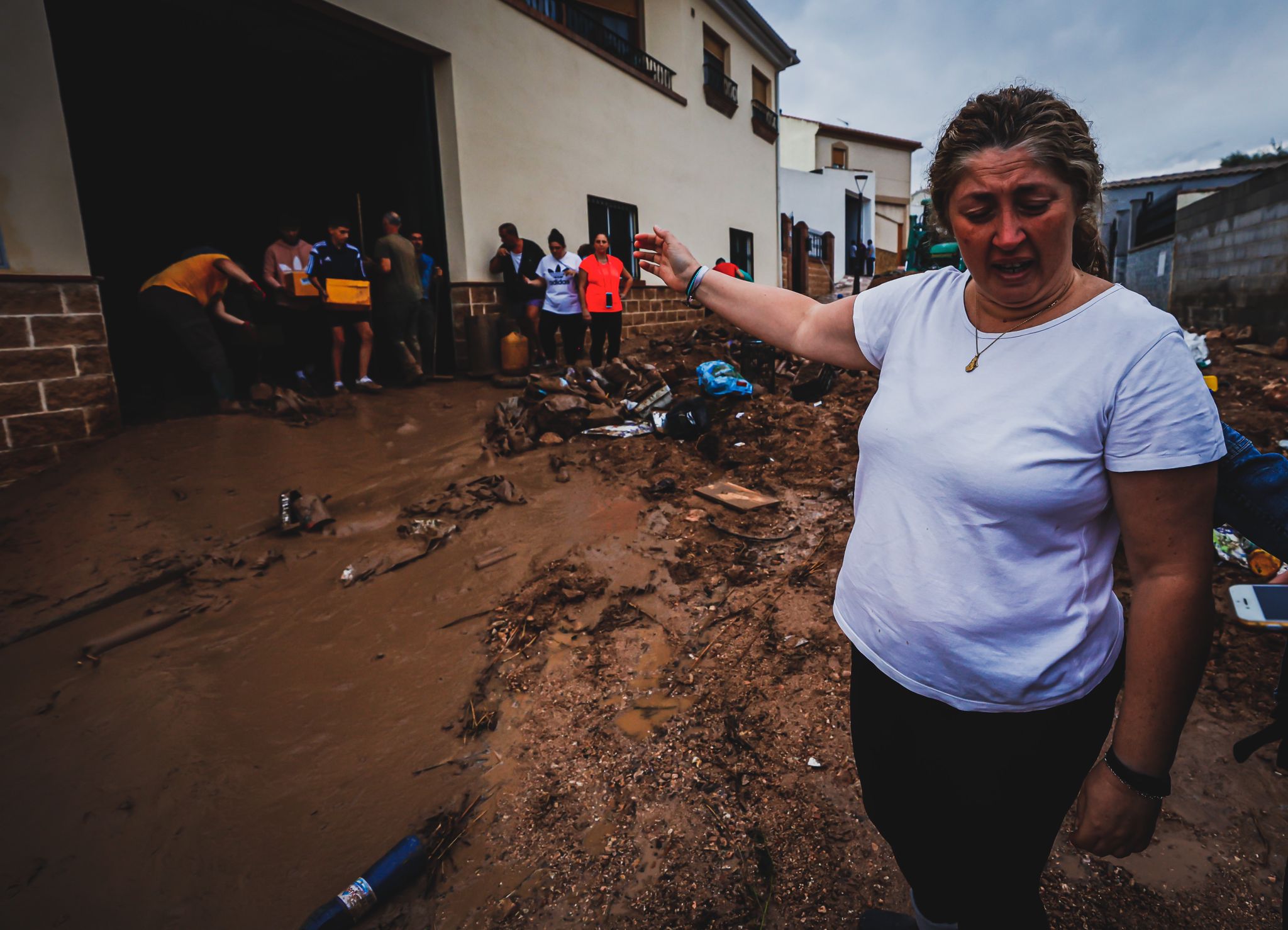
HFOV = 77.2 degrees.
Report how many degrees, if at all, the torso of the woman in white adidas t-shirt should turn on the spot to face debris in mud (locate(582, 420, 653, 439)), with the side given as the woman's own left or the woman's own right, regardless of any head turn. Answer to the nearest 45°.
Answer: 0° — they already face it

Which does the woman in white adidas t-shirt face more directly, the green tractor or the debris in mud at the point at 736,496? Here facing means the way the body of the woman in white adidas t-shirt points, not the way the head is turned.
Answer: the debris in mud

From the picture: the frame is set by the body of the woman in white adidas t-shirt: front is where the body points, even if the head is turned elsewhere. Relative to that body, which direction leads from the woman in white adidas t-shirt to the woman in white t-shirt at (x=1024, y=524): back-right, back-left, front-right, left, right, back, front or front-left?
front

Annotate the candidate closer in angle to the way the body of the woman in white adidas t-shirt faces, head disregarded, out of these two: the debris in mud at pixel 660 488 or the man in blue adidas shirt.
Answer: the debris in mud

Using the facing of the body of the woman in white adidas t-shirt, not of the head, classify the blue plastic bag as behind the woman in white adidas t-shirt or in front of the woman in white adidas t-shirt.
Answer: in front

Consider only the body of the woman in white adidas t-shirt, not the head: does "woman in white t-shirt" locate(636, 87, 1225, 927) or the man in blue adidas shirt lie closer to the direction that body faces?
the woman in white t-shirt

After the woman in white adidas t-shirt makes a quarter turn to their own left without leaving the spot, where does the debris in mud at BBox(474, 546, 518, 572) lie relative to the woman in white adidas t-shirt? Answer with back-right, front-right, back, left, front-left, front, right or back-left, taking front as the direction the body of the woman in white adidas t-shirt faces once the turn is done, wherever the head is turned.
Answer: right

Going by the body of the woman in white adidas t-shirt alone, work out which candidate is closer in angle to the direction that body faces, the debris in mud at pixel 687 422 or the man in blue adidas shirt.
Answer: the debris in mud

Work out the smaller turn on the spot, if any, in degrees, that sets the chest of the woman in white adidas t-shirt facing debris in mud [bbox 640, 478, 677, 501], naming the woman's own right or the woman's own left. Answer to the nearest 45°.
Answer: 0° — they already face it

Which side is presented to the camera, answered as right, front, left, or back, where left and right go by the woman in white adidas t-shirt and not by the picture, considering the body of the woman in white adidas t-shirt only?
front

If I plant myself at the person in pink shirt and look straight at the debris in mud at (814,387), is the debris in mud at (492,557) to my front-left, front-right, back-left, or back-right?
front-right

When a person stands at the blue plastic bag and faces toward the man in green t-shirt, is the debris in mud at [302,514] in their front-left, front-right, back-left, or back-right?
front-left

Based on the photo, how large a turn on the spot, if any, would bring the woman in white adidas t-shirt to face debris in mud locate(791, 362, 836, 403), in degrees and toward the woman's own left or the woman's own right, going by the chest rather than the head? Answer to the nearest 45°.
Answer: approximately 45° to the woman's own left

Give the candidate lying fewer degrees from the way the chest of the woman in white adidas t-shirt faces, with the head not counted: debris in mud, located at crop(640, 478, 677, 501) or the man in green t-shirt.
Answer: the debris in mud
